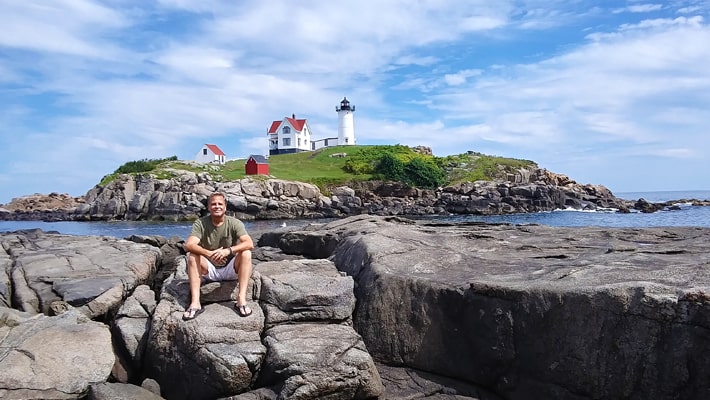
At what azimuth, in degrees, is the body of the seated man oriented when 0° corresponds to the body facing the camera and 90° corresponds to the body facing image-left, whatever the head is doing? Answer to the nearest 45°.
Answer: approximately 0°

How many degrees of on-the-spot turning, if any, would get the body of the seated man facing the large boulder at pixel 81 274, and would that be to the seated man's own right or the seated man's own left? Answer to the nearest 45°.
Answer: approximately 135° to the seated man's own right

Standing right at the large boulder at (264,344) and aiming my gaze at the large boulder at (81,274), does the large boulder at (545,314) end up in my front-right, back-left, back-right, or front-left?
back-right

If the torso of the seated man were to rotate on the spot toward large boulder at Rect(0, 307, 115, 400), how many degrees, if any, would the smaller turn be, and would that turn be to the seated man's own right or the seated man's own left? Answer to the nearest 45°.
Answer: approximately 90° to the seated man's own right

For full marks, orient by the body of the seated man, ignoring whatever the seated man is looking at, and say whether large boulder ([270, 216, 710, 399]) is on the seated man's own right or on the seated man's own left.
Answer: on the seated man's own left
